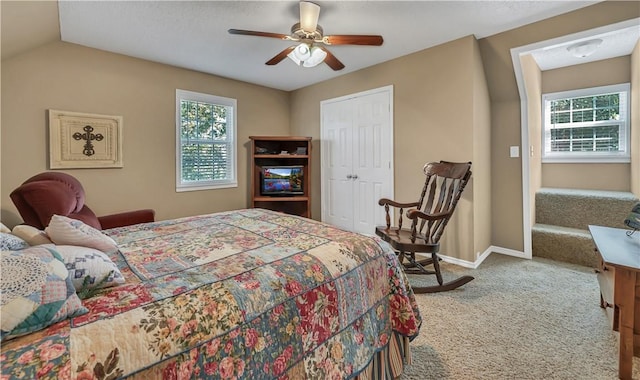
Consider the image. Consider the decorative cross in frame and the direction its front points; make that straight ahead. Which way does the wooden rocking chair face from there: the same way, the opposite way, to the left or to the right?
to the right

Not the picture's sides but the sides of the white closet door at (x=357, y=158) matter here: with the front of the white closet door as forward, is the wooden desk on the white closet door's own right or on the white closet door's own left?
on the white closet door's own left

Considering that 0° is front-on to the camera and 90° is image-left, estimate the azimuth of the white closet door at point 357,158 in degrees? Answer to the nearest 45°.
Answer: approximately 45°

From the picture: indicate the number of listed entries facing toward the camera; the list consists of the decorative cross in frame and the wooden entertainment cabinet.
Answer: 2

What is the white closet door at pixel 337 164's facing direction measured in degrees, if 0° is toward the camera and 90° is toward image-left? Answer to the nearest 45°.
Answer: approximately 45°

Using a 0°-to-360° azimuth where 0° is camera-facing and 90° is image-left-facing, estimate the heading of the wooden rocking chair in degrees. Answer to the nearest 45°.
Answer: approximately 45°
